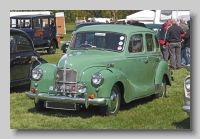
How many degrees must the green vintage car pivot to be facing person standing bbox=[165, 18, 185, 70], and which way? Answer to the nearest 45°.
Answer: approximately 135° to its right

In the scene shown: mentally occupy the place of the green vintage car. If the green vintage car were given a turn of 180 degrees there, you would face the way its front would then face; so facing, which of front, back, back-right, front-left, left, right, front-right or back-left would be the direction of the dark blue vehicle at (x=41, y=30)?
front-left

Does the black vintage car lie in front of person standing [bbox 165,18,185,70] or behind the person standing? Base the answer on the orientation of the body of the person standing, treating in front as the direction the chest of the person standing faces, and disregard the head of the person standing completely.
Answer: behind

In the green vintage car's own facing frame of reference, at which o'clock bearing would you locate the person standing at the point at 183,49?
The person standing is roughly at 5 o'clock from the green vintage car.

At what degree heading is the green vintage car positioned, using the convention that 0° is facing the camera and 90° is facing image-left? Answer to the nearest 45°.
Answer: approximately 45°

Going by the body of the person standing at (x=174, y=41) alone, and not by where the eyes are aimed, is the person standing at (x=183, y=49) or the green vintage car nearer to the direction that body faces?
the person standing

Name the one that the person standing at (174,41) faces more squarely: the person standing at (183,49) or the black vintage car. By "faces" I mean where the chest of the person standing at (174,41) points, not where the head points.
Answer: the person standing

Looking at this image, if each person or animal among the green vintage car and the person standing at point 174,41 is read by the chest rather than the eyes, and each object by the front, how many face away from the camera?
1

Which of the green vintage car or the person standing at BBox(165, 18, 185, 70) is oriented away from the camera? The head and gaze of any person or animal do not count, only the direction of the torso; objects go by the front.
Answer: the person standing
